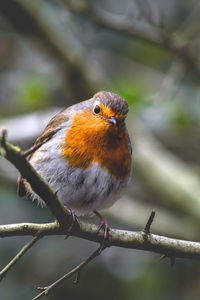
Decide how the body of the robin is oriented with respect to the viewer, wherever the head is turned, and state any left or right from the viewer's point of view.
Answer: facing the viewer and to the right of the viewer
